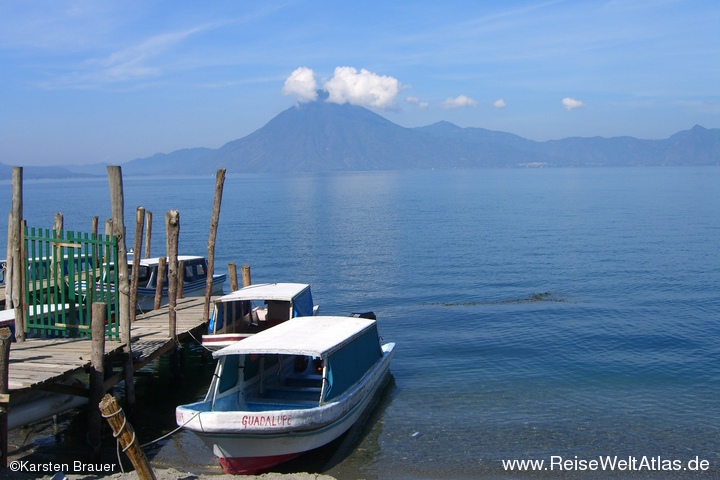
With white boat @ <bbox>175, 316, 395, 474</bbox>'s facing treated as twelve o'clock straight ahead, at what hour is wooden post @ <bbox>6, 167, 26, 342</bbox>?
The wooden post is roughly at 2 o'clock from the white boat.

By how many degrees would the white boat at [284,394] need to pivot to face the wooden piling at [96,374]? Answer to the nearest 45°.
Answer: approximately 45° to its right

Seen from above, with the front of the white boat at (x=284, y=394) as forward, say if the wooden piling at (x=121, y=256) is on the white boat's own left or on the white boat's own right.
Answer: on the white boat's own right

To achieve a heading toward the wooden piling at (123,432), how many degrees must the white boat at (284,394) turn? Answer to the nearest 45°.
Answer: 0° — it already faces it

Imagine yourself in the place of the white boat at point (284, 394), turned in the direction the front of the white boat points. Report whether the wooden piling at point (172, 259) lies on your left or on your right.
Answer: on your right

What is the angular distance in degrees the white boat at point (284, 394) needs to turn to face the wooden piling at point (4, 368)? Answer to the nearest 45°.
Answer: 0° — it already faces it

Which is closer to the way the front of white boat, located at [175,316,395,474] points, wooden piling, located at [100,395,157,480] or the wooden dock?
the wooden piling

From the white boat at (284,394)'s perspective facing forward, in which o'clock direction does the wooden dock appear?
The wooden dock is roughly at 2 o'clock from the white boat.

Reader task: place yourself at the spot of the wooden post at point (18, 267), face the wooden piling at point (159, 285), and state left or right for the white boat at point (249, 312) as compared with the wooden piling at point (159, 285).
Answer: right

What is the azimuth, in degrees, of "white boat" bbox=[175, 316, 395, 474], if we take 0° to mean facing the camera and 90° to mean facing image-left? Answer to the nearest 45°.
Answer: approximately 45°
